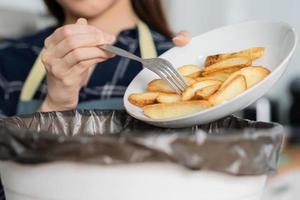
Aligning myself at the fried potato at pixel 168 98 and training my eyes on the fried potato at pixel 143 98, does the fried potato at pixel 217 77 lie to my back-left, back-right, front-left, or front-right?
back-right

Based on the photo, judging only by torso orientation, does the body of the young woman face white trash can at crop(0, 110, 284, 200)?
yes

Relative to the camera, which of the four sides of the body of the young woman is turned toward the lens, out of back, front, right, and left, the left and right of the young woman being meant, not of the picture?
front
